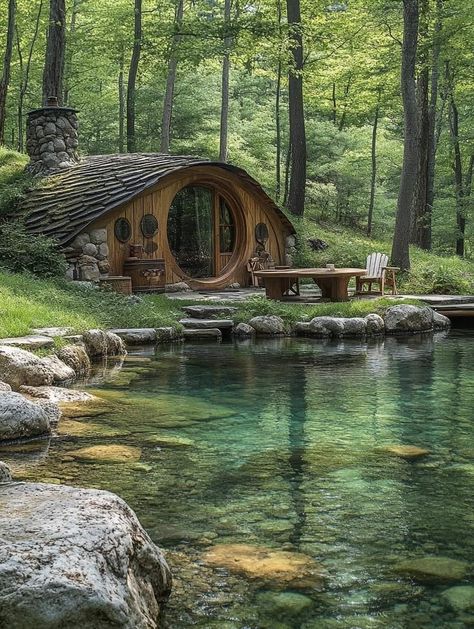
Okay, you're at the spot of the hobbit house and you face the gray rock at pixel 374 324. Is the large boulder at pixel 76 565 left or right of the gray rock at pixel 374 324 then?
right

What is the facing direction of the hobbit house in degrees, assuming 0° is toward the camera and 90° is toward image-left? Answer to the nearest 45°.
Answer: approximately 315°

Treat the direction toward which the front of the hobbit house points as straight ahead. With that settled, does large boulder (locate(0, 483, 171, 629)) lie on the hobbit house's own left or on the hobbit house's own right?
on the hobbit house's own right

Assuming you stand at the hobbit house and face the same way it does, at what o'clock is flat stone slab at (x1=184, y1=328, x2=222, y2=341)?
The flat stone slab is roughly at 1 o'clock from the hobbit house.

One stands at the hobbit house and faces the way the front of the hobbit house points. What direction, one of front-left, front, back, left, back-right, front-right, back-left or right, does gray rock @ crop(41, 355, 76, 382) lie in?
front-right

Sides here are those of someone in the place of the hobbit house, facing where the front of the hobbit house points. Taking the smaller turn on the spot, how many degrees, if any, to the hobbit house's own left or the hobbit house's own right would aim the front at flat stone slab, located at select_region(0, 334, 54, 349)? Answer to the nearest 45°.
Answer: approximately 45° to the hobbit house's own right

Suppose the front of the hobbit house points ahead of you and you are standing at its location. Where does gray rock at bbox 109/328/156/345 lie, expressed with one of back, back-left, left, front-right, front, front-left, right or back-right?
front-right

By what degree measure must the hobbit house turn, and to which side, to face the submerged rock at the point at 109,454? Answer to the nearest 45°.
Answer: approximately 45° to its right

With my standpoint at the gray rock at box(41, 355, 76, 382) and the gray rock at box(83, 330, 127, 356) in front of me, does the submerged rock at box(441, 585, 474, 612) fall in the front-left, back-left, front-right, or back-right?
back-right

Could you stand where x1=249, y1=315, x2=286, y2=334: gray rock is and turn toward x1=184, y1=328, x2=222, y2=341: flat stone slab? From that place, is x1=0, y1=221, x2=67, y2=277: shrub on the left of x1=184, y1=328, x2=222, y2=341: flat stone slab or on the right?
right

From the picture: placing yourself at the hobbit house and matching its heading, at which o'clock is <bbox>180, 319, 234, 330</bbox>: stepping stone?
The stepping stone is roughly at 1 o'clock from the hobbit house.
